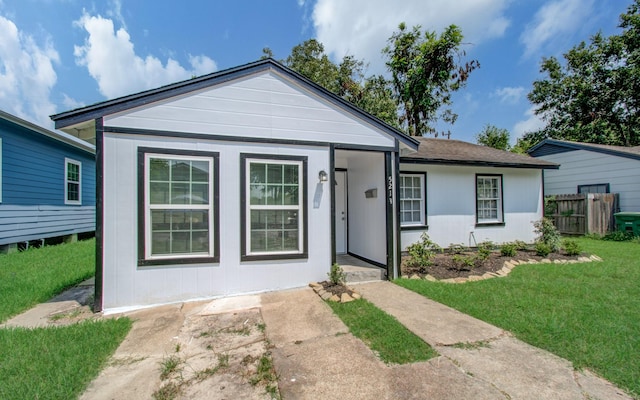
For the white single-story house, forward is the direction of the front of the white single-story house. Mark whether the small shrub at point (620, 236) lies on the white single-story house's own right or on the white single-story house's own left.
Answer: on the white single-story house's own left

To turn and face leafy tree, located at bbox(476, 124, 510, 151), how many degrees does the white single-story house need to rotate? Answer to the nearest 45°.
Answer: approximately 135° to its left

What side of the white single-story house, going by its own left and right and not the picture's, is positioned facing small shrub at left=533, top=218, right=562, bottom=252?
left

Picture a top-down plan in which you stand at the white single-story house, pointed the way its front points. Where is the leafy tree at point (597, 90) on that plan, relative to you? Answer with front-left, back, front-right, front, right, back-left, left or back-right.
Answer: back-left

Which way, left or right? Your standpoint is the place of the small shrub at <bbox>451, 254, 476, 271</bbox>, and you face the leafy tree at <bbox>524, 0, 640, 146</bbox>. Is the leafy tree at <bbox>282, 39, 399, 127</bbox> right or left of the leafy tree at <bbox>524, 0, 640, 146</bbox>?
left

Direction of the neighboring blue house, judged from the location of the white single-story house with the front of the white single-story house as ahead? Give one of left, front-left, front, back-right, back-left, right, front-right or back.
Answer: back-right

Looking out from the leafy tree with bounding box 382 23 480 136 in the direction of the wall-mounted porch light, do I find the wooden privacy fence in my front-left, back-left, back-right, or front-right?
front-left

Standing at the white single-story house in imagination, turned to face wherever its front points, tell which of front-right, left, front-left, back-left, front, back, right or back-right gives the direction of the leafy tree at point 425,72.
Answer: back-left

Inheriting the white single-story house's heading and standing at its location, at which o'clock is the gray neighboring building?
The gray neighboring building is roughly at 8 o'clock from the white single-story house.

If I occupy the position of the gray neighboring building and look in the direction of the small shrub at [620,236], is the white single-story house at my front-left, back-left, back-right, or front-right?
front-right

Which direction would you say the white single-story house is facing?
toward the camera

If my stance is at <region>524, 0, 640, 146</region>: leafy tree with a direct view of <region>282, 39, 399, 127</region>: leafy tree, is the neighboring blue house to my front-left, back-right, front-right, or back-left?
front-left

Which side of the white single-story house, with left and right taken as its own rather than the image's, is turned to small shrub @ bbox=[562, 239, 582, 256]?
left
